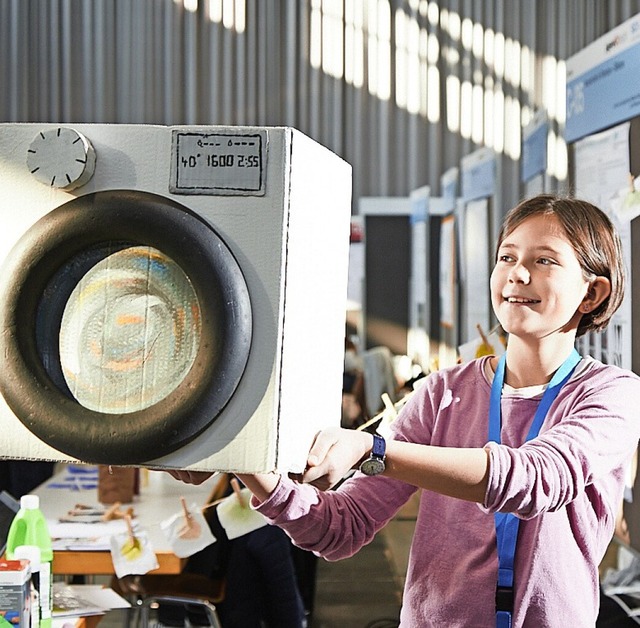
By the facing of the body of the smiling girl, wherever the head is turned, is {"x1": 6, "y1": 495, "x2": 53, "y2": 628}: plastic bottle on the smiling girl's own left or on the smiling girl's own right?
on the smiling girl's own right

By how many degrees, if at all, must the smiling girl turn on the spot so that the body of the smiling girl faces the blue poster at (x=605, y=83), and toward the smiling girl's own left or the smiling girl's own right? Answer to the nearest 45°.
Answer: approximately 135° to the smiling girl's own right

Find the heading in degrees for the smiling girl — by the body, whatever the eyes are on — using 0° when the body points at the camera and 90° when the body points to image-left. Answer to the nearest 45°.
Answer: approximately 45°

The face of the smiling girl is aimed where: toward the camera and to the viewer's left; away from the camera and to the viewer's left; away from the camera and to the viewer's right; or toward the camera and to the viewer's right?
toward the camera and to the viewer's left

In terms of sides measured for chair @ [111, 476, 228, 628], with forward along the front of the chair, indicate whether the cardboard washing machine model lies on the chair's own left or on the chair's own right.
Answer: on the chair's own left

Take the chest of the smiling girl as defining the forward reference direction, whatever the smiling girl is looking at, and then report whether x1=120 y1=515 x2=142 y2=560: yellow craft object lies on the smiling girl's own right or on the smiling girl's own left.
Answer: on the smiling girl's own right

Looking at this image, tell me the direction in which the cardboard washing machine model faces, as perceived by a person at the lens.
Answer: facing the viewer

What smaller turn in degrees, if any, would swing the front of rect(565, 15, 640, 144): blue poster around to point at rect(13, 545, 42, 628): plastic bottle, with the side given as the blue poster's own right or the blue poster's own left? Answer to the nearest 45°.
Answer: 0° — it already faces it

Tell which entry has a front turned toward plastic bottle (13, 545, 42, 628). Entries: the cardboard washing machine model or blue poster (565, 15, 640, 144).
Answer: the blue poster

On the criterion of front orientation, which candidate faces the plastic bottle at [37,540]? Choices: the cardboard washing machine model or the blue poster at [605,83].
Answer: the blue poster

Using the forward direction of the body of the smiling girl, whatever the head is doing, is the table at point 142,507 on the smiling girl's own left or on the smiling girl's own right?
on the smiling girl's own right

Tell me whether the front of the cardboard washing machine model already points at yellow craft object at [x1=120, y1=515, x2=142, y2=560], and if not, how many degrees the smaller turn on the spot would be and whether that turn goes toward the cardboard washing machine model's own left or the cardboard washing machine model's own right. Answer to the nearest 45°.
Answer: approximately 180°

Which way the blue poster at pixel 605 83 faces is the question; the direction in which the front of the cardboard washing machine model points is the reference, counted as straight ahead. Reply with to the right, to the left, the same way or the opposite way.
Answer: to the right
